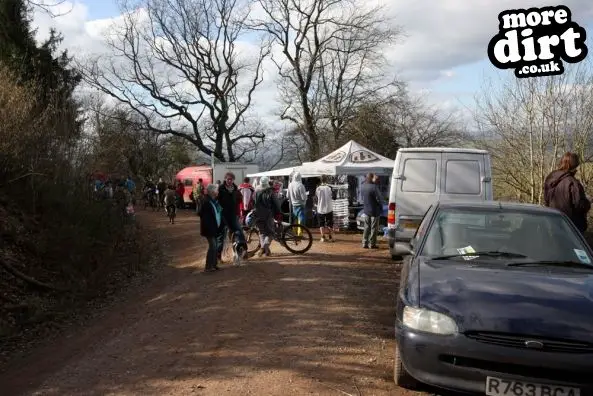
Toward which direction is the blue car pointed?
toward the camera

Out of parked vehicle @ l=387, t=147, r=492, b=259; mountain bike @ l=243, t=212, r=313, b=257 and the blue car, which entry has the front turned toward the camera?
the blue car

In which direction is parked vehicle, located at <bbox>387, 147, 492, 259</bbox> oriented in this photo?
away from the camera

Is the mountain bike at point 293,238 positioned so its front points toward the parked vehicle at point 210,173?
no

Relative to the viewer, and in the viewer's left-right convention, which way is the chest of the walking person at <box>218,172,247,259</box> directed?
facing the viewer

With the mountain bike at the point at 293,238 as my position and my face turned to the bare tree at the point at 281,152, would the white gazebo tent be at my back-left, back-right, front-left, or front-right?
front-right

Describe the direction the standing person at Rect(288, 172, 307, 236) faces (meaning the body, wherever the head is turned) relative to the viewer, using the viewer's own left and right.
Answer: facing away from the viewer
